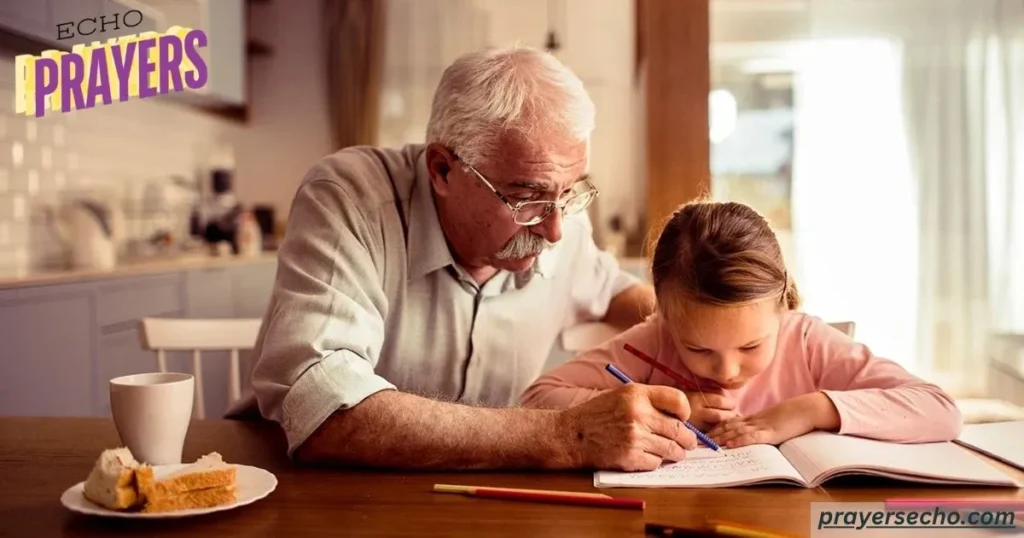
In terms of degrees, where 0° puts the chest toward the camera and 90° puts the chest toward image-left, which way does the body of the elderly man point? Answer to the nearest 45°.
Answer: approximately 315°

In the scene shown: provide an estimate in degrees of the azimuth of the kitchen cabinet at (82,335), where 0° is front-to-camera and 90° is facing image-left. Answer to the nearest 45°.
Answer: approximately 315°

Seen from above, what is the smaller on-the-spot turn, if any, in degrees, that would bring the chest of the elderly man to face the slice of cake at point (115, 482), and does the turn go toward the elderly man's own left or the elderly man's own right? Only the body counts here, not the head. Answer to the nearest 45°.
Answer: approximately 90° to the elderly man's own right

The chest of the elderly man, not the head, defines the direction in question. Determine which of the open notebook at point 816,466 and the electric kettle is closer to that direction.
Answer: the open notebook

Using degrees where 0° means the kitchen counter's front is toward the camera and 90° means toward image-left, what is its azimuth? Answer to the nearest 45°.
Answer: approximately 315°

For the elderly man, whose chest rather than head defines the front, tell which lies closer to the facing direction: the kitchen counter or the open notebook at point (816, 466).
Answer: the open notebook

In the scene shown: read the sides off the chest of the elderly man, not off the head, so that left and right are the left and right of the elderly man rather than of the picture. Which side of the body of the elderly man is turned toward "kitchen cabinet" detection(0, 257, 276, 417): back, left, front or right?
back

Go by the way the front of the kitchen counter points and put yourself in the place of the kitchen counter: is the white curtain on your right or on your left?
on your left

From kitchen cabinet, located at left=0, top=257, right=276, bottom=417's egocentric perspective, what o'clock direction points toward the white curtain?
The white curtain is roughly at 10 o'clock from the kitchen cabinet.
